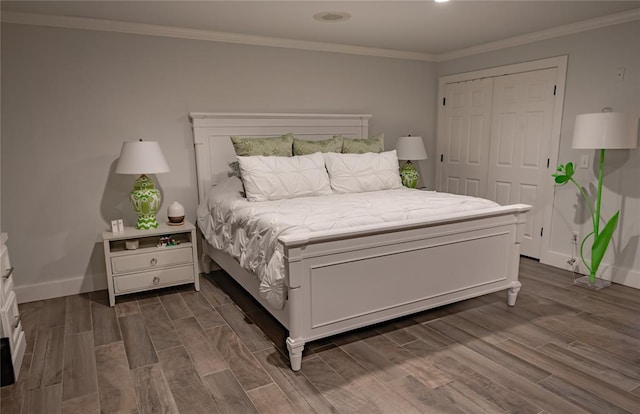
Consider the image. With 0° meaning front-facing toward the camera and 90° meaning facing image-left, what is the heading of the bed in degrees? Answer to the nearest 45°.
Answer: approximately 315°

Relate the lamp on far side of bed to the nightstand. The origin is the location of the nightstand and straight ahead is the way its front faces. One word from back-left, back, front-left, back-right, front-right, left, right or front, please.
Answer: left

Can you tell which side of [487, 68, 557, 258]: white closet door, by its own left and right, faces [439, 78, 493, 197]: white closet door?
right

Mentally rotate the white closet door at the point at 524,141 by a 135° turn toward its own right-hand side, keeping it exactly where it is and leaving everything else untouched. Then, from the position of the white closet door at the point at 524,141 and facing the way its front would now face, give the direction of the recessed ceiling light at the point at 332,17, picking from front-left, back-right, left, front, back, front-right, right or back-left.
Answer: back-left

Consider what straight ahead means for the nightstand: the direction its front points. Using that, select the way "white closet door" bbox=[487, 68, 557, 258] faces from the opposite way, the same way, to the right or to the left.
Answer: to the right

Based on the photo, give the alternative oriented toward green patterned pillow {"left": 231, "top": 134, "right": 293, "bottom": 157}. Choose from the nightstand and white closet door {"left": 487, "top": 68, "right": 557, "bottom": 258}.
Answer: the white closet door

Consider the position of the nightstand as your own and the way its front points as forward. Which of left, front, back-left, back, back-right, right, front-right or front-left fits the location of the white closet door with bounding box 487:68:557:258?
left

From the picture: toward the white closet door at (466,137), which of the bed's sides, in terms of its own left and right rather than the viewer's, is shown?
left

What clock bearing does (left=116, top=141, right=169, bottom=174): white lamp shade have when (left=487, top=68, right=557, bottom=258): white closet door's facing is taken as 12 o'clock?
The white lamp shade is roughly at 12 o'clock from the white closet door.

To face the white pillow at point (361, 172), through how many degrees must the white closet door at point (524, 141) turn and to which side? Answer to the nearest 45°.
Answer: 0° — it already faces it

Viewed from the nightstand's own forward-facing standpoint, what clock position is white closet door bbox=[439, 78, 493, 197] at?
The white closet door is roughly at 9 o'clock from the nightstand.

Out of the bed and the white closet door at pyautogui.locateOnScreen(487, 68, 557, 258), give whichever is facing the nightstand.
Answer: the white closet door

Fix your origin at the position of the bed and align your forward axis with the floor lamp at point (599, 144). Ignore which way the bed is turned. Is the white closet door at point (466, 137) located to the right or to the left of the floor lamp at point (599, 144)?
left

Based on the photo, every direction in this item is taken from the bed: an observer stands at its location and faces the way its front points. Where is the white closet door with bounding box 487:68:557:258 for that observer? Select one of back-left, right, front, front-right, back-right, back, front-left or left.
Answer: left

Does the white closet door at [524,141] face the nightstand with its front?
yes

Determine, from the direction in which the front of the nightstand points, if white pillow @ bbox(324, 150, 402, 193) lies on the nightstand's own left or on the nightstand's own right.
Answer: on the nightstand's own left

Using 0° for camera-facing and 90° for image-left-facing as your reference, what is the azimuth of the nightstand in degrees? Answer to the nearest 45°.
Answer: approximately 0°

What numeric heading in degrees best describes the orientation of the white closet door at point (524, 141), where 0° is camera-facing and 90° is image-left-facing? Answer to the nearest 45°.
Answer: approximately 45°

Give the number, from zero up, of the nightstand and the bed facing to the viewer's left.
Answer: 0

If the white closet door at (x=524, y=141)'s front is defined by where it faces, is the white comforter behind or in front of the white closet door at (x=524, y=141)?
in front

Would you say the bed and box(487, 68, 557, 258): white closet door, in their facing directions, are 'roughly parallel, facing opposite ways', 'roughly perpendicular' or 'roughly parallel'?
roughly perpendicular

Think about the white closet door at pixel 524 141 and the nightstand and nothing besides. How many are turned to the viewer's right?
0
